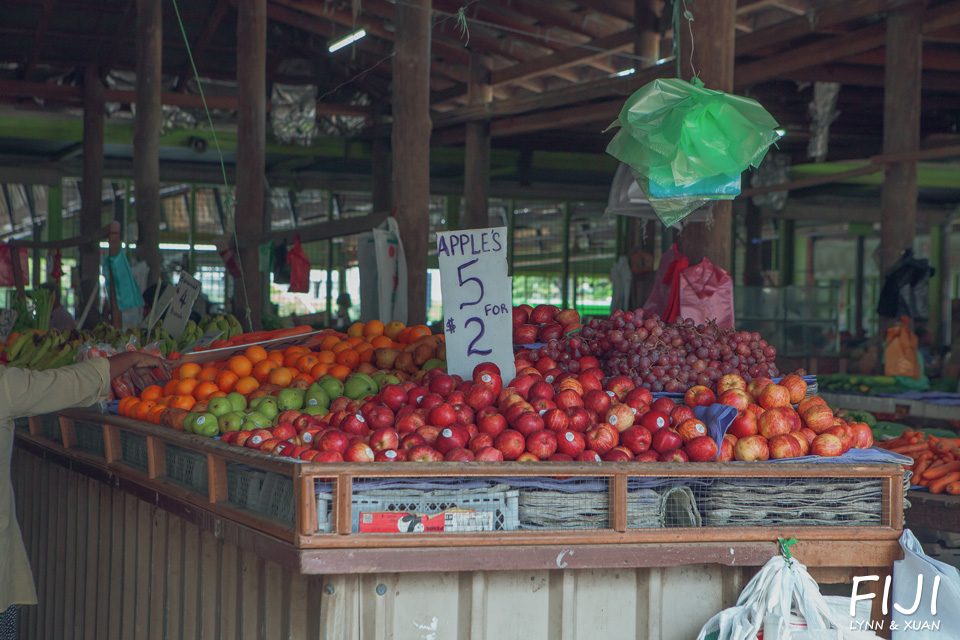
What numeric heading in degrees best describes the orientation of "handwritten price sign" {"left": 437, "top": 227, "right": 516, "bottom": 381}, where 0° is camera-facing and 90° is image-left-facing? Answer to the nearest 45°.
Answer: approximately 0°

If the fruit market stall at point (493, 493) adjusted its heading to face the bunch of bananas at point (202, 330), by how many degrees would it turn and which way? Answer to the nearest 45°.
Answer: approximately 135° to its right

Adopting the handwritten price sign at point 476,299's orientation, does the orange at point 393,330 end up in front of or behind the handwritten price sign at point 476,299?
behind

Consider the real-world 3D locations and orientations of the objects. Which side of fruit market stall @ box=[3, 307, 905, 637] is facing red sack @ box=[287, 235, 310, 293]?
back

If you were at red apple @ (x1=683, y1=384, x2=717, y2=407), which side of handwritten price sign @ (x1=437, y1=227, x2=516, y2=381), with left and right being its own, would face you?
left

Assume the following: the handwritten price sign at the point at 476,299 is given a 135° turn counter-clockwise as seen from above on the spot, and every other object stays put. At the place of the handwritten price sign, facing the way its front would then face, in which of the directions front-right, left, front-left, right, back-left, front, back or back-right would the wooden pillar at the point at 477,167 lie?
front-left

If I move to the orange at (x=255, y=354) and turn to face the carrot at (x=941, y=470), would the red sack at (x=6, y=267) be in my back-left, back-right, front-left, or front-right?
back-left

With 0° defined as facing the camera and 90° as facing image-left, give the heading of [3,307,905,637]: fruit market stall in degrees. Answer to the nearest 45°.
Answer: approximately 0°

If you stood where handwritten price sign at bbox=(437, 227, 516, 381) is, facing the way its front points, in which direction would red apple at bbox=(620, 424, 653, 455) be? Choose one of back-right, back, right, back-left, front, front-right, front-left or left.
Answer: front-left

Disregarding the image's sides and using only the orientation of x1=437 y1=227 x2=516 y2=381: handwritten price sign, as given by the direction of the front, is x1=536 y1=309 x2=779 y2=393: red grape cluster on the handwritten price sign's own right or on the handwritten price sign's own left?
on the handwritten price sign's own left

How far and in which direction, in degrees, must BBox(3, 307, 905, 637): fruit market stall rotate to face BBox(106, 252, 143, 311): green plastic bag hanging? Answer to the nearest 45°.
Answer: approximately 135° to its right
